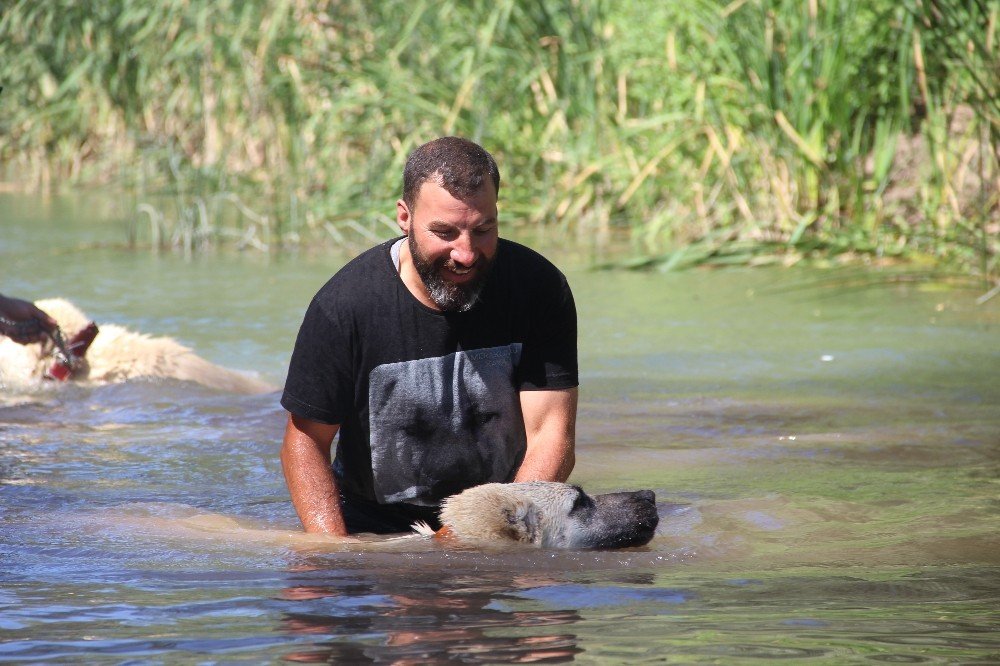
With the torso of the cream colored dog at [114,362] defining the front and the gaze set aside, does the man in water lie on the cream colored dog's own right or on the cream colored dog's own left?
on the cream colored dog's own left

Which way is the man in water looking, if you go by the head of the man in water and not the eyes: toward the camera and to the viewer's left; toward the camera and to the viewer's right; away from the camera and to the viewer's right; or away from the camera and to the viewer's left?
toward the camera and to the viewer's right

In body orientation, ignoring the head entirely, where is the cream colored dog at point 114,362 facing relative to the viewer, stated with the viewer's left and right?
facing to the left of the viewer
